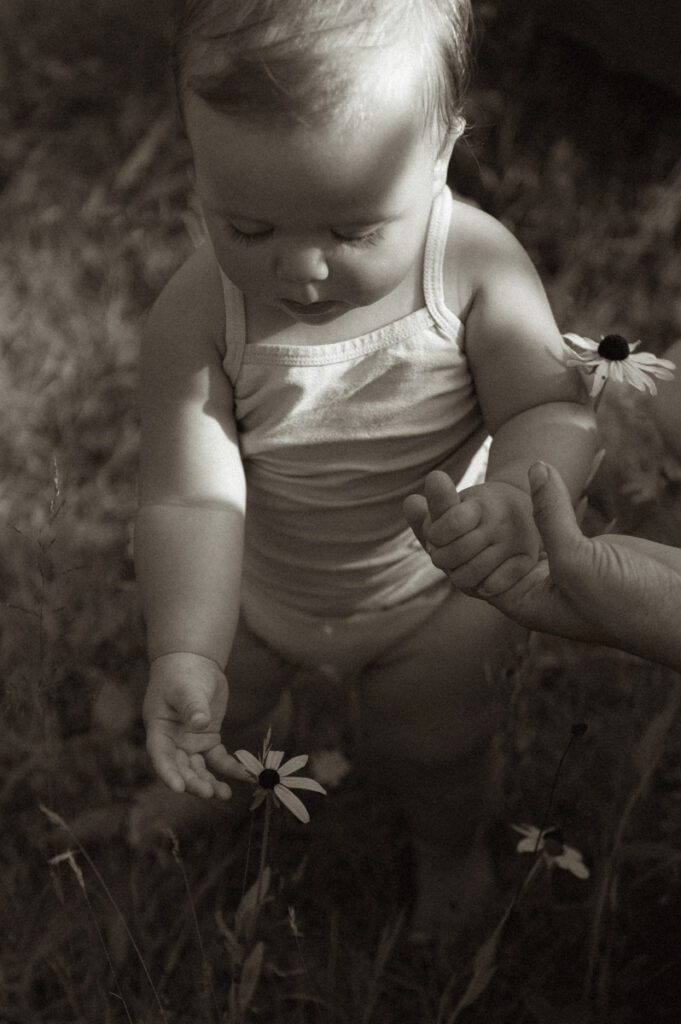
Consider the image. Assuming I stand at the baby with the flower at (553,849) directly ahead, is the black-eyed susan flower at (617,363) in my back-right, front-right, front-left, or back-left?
front-left

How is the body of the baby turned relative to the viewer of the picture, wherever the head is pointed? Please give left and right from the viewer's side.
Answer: facing the viewer
